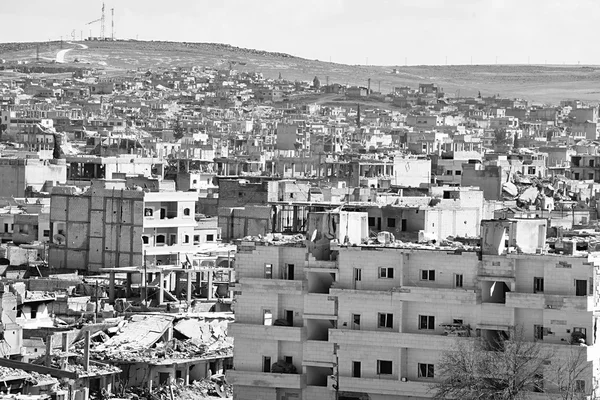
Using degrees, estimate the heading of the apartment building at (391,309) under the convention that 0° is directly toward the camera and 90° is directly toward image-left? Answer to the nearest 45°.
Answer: approximately 0°

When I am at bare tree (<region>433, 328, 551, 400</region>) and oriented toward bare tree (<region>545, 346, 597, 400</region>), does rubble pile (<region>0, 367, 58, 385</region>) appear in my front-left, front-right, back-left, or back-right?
back-left
